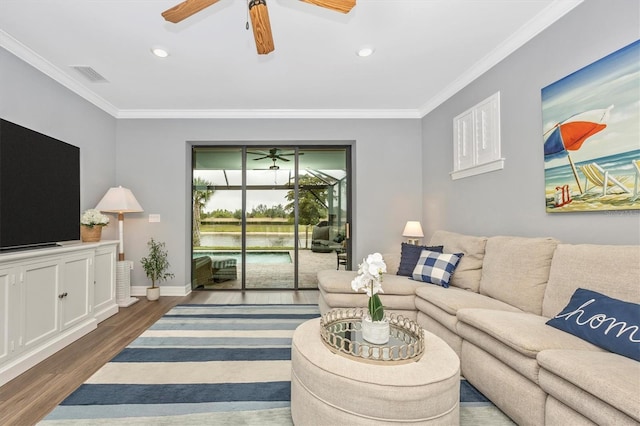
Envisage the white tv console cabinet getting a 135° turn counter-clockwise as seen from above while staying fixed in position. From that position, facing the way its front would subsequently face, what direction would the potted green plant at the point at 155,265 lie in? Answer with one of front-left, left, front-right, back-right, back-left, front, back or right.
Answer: front-right

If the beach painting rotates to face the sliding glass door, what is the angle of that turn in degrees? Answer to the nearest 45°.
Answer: approximately 45° to its right

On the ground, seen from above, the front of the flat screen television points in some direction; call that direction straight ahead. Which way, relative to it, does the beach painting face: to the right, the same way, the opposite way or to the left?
the opposite way

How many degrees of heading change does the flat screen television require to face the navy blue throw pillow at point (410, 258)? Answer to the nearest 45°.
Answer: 0° — it already faces it

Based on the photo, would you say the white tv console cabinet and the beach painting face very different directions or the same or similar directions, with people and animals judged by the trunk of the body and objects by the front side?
very different directions

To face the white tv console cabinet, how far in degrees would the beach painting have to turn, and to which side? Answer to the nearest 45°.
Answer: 0° — it already faces it

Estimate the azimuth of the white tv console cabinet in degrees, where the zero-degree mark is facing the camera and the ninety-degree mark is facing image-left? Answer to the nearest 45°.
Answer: approximately 315°

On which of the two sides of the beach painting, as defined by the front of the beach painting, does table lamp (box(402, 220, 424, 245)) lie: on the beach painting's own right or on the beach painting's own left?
on the beach painting's own right
